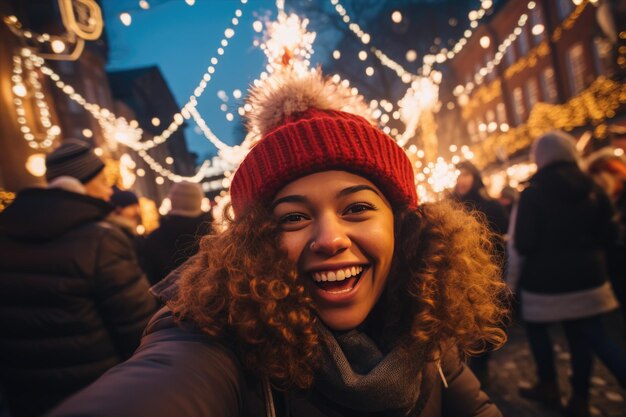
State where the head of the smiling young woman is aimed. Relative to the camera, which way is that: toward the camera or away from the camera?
toward the camera

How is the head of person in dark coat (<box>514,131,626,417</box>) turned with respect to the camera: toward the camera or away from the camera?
away from the camera

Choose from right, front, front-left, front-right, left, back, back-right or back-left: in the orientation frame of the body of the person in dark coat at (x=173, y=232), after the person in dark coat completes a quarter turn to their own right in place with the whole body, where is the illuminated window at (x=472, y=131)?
front-left

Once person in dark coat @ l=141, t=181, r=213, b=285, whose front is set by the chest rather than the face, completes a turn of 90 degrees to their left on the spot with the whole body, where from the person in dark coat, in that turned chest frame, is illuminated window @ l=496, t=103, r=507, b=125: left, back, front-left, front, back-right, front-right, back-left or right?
back-right

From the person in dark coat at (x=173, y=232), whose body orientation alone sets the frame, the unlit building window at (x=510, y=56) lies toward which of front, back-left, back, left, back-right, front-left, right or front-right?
front-right

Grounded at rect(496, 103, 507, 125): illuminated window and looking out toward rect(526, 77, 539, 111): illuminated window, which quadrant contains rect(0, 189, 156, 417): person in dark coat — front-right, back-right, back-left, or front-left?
front-right

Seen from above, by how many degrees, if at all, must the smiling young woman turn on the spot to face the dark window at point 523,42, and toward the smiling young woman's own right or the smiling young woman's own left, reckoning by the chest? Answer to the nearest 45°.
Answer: approximately 135° to the smiling young woman's own left

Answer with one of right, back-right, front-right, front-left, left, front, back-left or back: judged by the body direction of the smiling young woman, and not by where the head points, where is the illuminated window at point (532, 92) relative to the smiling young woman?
back-left

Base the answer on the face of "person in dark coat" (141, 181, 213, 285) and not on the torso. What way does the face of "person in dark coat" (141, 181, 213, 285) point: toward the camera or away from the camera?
away from the camera

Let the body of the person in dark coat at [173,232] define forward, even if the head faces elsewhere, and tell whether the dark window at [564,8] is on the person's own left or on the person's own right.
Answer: on the person's own right

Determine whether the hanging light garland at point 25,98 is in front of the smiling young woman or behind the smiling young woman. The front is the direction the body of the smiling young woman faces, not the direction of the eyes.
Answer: behind

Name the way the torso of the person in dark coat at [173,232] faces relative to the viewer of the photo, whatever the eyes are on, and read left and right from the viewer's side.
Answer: facing away from the viewer

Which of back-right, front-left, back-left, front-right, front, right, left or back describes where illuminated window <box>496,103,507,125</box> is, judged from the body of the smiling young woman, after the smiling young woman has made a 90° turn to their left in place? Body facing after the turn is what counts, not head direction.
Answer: front-left

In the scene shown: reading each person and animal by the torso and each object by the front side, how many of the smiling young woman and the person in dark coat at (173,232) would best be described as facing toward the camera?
1

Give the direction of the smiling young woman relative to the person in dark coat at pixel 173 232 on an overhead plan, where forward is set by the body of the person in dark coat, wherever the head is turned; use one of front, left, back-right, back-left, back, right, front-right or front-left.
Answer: back

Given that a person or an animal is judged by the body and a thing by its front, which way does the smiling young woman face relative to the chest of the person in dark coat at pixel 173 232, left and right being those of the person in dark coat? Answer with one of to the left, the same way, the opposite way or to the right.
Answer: the opposite way

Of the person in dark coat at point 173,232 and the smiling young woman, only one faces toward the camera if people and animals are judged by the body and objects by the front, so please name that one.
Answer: the smiling young woman

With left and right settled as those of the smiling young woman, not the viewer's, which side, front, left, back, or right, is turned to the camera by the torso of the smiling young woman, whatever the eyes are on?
front
